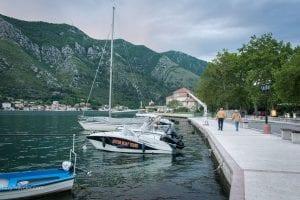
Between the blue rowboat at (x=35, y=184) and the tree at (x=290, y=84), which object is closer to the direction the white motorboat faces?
the blue rowboat

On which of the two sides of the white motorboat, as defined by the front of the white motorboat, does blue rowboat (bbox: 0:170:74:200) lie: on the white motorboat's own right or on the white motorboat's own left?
on the white motorboat's own left

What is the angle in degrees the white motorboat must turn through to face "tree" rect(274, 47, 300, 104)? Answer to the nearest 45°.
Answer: approximately 135° to its right

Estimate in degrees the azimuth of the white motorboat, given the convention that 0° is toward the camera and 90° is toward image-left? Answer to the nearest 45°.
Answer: approximately 90°

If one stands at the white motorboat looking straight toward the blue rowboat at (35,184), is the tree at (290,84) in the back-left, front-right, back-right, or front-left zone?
back-left

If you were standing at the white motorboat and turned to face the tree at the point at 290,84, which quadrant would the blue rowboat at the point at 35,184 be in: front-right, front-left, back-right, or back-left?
back-right
